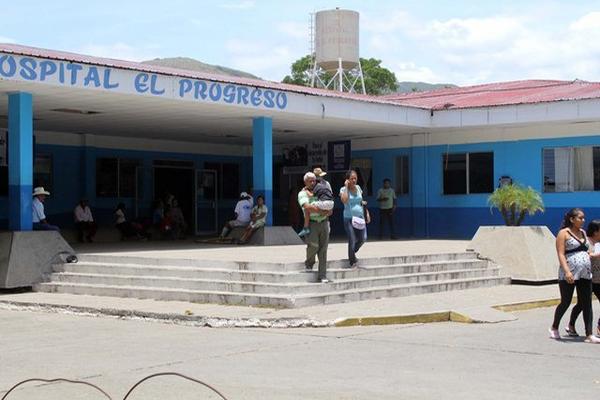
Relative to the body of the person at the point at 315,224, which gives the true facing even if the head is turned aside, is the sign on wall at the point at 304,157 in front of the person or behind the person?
behind

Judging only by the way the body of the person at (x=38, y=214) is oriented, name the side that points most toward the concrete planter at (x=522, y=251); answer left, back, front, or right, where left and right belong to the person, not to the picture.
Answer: front

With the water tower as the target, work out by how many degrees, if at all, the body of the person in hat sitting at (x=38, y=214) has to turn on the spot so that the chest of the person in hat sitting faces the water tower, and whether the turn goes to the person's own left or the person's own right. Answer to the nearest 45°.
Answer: approximately 45° to the person's own left

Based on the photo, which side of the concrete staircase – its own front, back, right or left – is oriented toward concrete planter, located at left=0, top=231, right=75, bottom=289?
right

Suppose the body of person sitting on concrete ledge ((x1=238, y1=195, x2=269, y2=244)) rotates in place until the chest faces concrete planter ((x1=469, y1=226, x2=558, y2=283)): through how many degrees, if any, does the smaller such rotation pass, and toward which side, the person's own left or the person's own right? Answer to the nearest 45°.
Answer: approximately 90° to the person's own left

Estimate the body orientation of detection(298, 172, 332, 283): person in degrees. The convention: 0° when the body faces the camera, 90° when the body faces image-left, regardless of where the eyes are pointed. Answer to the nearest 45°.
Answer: approximately 315°

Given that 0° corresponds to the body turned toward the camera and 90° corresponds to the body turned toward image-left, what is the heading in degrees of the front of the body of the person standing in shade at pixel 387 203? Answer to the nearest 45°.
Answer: approximately 0°

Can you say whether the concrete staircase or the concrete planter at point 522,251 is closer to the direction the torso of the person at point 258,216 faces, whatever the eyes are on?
the concrete staircase

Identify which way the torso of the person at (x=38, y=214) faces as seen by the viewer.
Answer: to the viewer's right
